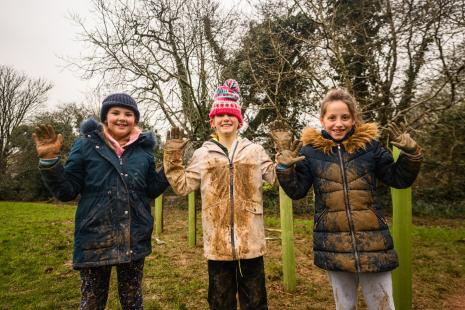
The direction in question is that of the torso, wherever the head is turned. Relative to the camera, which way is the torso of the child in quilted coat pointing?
toward the camera

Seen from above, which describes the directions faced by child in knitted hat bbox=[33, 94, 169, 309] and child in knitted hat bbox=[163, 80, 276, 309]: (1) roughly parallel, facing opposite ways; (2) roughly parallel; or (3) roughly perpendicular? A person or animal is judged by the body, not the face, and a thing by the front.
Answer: roughly parallel

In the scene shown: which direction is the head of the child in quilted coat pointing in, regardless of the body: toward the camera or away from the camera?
toward the camera

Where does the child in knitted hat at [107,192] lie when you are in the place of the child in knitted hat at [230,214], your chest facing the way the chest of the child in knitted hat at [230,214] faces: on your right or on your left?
on your right

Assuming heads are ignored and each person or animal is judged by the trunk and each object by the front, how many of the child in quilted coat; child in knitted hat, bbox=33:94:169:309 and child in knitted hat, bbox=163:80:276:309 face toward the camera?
3

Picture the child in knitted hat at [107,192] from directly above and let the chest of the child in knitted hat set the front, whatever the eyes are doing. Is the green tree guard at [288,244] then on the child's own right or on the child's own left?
on the child's own left

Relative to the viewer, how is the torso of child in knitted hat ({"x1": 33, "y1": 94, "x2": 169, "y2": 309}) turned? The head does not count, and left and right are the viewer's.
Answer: facing the viewer

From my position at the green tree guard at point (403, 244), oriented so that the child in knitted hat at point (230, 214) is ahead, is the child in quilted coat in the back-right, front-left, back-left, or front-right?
front-left

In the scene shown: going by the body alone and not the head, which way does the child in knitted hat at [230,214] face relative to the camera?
toward the camera

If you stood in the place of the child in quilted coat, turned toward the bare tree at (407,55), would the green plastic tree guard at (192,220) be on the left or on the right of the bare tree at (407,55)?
left
